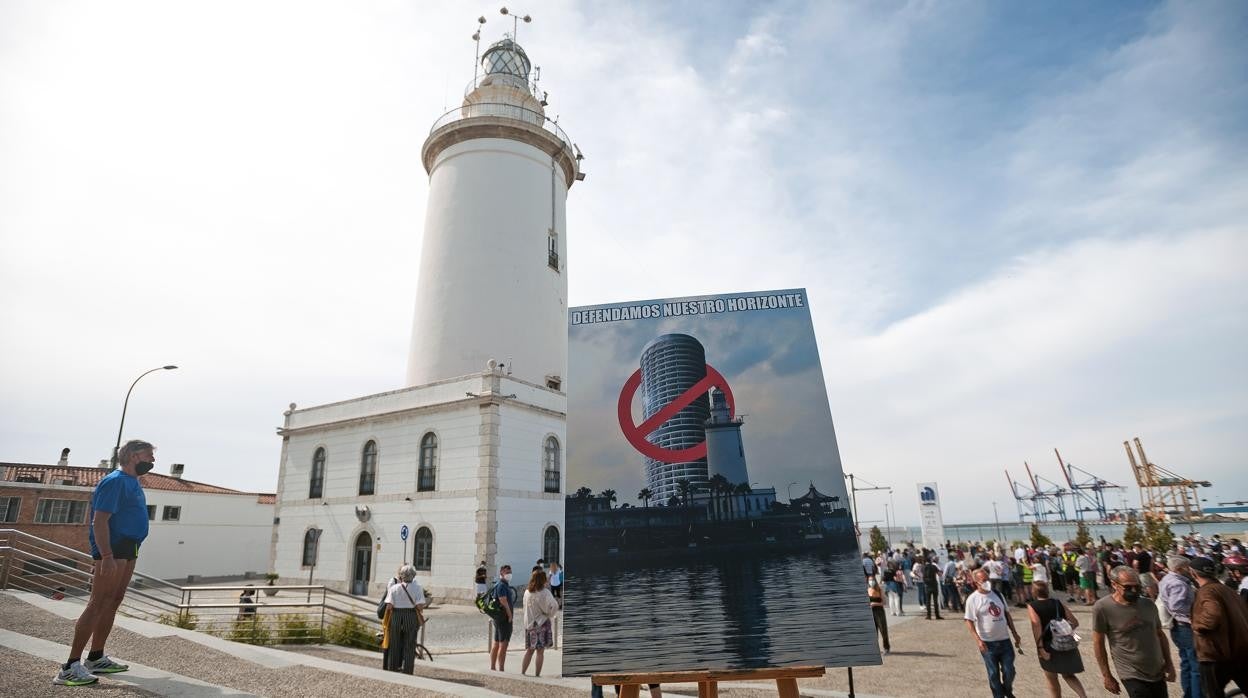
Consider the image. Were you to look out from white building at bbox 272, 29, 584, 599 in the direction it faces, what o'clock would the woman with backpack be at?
The woman with backpack is roughly at 10 o'clock from the white building.

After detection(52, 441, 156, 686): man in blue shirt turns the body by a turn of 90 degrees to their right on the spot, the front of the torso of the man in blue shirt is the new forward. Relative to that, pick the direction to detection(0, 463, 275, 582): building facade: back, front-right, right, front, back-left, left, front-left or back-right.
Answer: back

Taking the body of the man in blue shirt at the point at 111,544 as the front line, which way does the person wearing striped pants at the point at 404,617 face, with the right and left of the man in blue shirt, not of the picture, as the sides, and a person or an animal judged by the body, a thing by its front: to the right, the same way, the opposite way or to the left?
to the left

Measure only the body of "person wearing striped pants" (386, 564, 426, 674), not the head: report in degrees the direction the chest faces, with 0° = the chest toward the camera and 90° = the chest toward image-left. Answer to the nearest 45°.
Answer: approximately 180°

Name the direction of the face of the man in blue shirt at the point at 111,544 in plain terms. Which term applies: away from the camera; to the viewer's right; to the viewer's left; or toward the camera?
to the viewer's right

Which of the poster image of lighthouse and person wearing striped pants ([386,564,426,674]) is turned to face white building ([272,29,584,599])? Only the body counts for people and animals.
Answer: the person wearing striped pants

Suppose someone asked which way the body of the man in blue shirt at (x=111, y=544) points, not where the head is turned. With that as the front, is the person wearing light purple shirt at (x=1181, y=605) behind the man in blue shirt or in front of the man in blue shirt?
in front

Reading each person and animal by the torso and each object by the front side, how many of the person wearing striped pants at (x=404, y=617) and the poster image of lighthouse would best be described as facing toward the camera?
1

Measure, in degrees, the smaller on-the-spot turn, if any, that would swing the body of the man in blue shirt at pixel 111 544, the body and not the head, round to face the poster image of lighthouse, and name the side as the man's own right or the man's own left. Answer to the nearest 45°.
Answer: approximately 45° to the man's own right

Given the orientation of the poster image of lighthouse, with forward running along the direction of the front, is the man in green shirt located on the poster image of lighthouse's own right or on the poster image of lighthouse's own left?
on the poster image of lighthouse's own left

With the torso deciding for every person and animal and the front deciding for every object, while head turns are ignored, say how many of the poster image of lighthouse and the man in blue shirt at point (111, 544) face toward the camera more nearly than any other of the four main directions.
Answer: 1

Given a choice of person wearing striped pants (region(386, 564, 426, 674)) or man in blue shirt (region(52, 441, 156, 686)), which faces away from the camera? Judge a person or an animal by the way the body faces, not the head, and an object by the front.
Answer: the person wearing striped pants

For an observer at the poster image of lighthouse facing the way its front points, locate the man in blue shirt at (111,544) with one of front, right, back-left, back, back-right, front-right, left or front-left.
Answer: right
